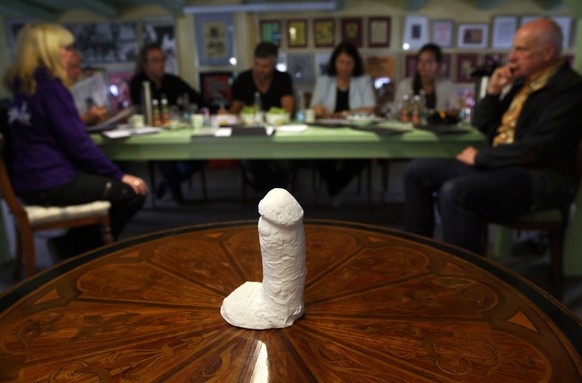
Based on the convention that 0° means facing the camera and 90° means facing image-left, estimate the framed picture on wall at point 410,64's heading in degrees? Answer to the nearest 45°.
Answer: approximately 0°

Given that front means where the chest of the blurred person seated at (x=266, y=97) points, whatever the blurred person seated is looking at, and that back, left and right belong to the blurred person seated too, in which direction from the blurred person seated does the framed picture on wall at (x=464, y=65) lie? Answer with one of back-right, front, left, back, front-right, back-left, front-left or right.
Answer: back-left

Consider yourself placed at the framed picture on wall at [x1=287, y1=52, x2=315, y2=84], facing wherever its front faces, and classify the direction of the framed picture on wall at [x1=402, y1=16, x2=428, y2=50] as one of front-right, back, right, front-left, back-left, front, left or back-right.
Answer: left

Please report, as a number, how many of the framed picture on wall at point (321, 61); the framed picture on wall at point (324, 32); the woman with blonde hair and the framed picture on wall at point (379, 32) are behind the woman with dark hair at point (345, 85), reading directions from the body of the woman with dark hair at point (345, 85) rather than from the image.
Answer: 3

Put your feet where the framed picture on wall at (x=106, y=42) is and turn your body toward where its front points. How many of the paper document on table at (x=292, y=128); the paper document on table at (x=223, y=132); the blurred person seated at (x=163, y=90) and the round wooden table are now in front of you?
4

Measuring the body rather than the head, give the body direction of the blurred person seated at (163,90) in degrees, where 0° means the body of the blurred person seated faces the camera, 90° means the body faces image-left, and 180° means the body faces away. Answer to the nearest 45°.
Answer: approximately 315°

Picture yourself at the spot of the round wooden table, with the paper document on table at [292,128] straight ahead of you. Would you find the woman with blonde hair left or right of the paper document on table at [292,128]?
left

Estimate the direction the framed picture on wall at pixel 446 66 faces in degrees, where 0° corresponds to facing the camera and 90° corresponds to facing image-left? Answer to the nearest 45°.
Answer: approximately 0°

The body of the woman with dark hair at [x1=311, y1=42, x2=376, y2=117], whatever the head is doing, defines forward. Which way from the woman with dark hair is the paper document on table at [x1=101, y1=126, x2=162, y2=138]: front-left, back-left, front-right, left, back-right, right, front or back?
front-right

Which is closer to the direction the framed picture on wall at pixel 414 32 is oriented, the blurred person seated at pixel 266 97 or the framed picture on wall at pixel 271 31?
the blurred person seated
